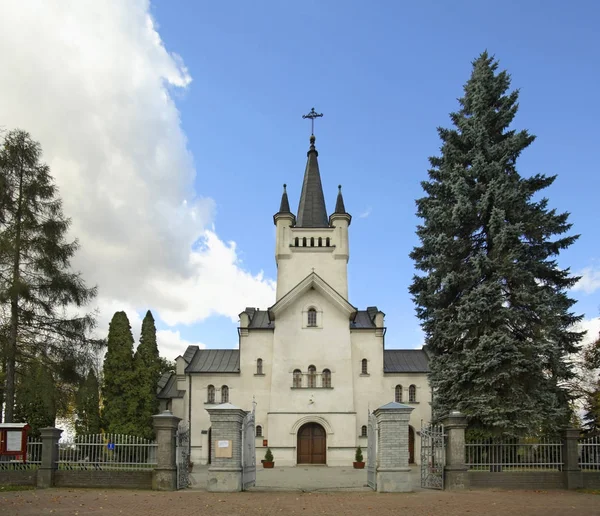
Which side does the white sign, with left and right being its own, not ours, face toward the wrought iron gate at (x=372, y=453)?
left

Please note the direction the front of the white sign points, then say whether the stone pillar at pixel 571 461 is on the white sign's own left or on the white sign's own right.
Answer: on the white sign's own left

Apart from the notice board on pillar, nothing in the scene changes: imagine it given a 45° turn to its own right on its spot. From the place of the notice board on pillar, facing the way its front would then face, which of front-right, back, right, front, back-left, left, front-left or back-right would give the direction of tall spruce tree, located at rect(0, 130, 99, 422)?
right

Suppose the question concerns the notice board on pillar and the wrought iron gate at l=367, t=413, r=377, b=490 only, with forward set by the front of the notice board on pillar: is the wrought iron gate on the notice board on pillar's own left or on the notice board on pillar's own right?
on the notice board on pillar's own left

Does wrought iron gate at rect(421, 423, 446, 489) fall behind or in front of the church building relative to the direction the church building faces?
in front

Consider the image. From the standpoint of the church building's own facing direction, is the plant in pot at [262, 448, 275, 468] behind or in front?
in front

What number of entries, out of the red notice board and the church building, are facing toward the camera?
2

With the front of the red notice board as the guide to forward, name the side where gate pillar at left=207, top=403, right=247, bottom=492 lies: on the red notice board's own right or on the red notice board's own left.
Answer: on the red notice board's own left
